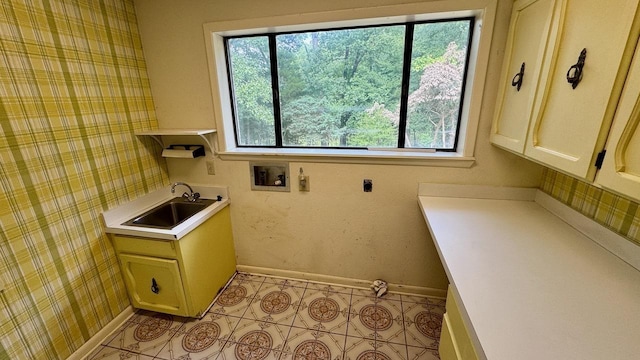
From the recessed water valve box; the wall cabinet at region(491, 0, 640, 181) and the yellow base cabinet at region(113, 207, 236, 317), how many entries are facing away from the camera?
0

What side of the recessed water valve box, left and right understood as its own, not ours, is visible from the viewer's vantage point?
front

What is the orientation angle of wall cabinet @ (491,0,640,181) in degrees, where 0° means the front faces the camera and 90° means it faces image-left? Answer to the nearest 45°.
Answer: approximately 45°

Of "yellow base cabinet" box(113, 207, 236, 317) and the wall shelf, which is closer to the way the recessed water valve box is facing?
the yellow base cabinet

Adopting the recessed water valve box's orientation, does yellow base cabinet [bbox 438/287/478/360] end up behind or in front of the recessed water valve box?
in front

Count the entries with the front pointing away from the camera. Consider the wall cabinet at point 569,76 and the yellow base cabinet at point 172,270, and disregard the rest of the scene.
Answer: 0

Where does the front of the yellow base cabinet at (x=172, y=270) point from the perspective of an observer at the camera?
facing the viewer and to the left of the viewer

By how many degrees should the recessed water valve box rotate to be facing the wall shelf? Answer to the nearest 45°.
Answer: approximately 90° to its right

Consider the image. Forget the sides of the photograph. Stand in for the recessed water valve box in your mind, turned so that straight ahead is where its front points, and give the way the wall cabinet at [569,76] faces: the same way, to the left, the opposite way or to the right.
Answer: to the right

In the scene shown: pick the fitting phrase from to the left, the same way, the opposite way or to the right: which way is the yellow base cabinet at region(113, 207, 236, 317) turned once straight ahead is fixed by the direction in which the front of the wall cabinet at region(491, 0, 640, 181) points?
to the left

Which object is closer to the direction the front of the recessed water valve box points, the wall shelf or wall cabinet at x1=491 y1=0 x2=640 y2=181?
the wall cabinet
